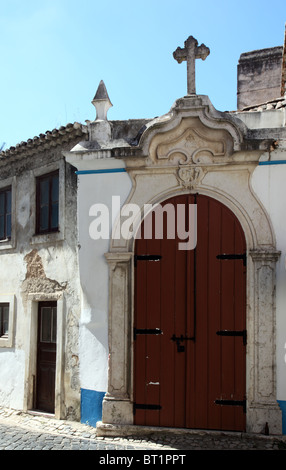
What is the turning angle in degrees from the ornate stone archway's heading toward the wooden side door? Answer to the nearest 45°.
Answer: approximately 135° to its right

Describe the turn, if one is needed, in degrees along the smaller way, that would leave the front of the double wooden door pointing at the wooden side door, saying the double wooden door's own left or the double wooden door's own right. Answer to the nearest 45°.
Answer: approximately 135° to the double wooden door's own right

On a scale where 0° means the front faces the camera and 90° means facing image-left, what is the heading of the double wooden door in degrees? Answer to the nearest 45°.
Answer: approximately 0°
